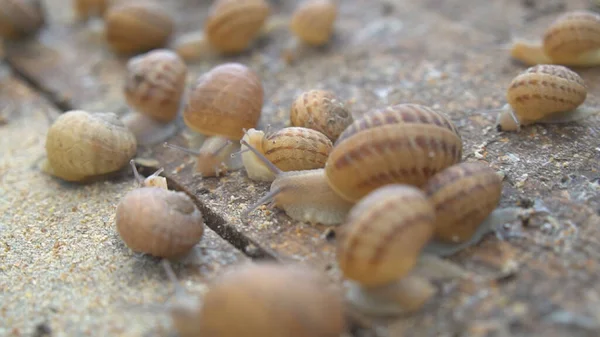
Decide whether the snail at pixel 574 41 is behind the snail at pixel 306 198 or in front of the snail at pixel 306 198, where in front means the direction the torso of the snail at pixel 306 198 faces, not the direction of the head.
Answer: behind

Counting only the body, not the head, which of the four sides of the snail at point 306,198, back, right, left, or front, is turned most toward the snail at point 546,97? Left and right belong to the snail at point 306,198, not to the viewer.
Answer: back

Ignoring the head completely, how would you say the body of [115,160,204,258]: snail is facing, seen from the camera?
away from the camera

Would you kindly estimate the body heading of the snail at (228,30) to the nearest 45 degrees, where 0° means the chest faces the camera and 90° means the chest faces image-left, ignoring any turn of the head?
approximately 90°

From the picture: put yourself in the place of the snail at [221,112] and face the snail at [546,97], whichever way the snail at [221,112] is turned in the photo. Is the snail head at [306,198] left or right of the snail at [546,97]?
right

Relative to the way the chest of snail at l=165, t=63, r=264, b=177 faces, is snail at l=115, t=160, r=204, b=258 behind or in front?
in front
